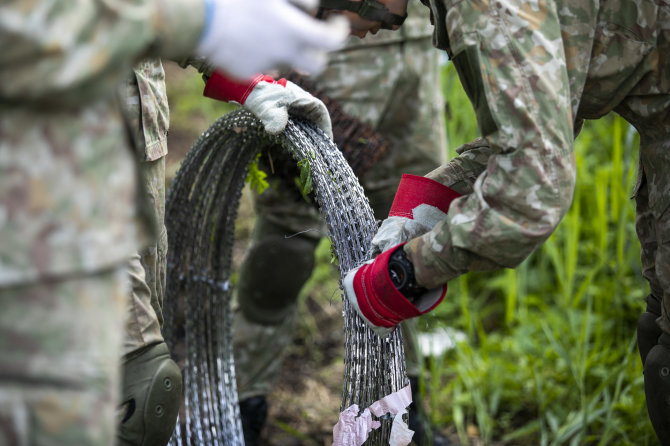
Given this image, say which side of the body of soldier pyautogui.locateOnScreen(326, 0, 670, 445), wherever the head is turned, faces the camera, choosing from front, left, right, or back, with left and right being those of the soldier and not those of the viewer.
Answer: left

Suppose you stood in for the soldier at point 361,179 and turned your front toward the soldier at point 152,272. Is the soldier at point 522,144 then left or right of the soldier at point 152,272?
left

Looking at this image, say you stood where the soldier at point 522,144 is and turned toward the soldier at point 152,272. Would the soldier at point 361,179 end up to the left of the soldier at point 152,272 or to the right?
right

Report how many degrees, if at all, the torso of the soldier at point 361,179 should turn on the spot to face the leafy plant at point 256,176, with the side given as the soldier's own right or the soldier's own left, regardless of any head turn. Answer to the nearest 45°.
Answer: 0° — they already face it

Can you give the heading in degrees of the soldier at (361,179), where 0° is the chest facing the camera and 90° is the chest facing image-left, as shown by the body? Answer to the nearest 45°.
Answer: approximately 45°

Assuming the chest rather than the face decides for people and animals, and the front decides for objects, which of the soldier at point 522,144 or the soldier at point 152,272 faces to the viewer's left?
the soldier at point 522,144

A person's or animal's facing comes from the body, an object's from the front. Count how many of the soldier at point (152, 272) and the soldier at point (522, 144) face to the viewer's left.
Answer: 1

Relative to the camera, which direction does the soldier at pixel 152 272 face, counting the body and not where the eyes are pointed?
to the viewer's right

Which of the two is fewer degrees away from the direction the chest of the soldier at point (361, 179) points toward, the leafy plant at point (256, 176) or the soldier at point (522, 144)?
the leafy plant

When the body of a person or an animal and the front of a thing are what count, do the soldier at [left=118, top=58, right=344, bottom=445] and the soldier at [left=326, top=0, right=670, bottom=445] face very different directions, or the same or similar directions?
very different directions
